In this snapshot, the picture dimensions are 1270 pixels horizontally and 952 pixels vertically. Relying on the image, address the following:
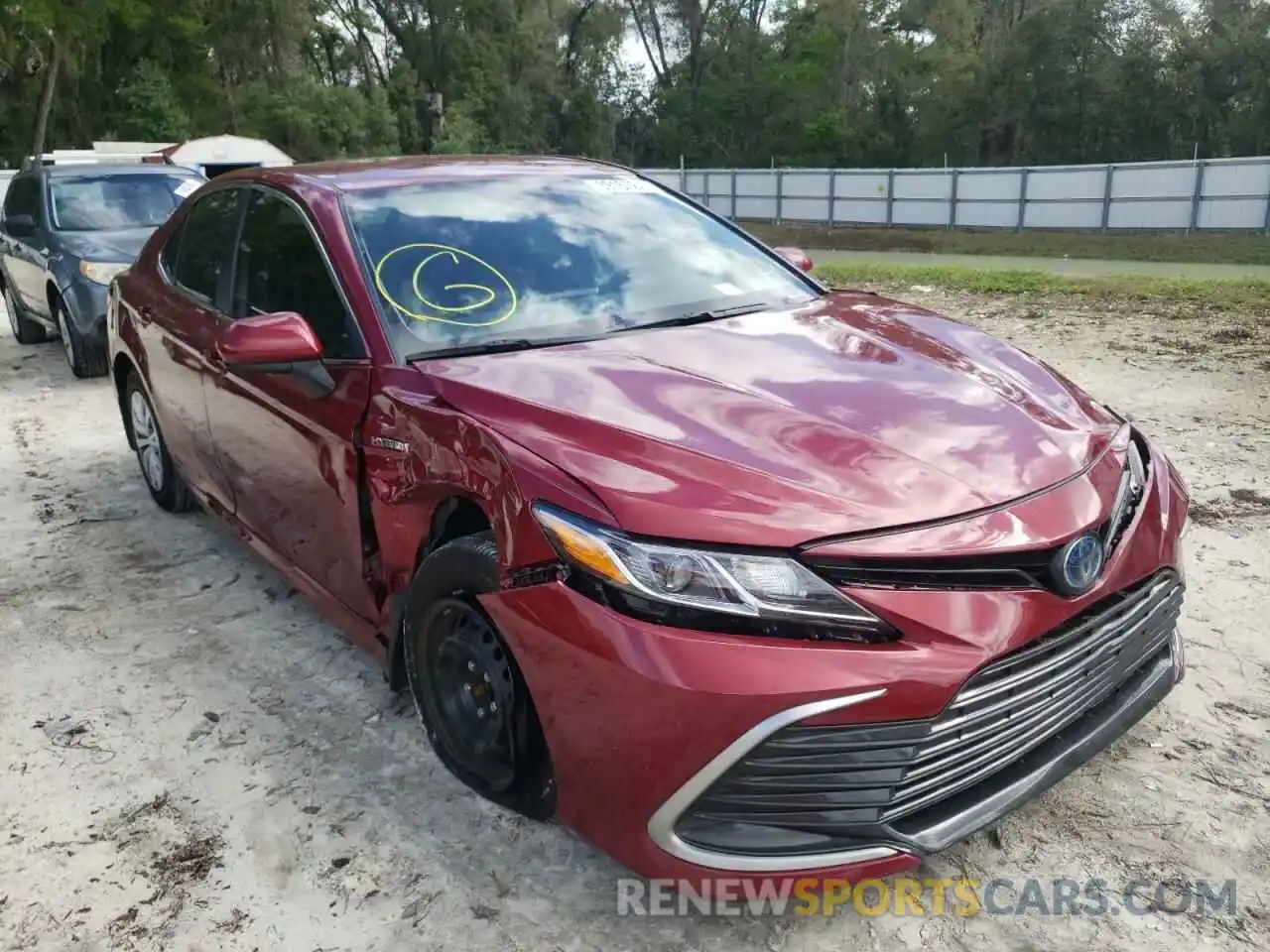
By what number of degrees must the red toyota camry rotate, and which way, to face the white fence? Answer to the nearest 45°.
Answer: approximately 135° to its left

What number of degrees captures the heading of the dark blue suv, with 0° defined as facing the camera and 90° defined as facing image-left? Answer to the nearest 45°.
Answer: approximately 315°

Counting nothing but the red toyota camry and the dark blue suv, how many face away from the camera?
0

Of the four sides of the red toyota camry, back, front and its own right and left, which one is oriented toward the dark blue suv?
back

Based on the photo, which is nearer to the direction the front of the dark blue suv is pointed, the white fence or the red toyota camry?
the red toyota camry

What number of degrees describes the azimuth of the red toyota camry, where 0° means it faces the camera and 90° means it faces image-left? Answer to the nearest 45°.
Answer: approximately 315°

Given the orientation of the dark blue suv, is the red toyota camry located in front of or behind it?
in front
